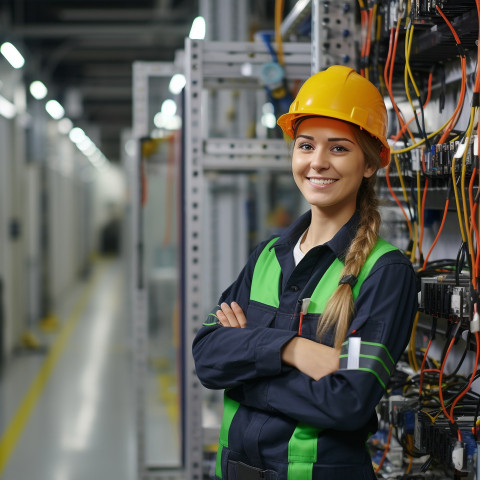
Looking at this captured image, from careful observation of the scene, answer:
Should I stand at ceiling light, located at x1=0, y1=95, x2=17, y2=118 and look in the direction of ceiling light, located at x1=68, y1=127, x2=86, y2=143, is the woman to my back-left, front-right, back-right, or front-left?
back-right

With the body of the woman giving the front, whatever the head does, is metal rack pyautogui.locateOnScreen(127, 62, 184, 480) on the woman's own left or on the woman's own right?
on the woman's own right

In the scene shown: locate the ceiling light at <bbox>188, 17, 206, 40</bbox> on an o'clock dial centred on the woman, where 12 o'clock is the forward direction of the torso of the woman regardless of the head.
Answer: The ceiling light is roughly at 4 o'clock from the woman.

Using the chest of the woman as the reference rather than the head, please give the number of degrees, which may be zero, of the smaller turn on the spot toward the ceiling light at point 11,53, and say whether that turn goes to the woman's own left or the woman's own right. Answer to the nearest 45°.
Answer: approximately 90° to the woman's own right

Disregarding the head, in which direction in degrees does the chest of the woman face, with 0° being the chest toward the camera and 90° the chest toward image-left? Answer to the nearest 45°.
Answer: approximately 45°

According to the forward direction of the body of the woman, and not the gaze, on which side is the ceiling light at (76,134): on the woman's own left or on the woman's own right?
on the woman's own right
